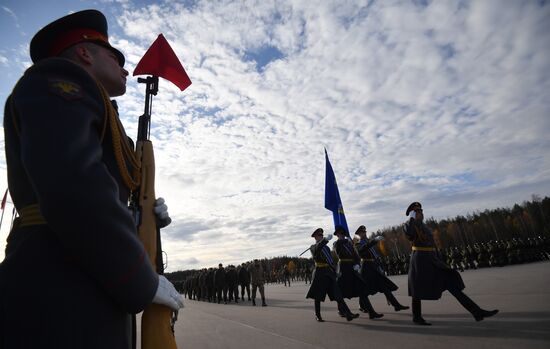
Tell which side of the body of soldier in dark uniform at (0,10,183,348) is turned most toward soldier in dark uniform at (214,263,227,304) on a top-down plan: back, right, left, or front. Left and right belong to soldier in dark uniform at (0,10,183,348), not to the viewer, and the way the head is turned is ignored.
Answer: left

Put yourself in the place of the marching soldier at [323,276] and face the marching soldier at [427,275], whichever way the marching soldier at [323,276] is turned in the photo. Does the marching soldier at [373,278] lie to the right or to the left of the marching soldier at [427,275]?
left

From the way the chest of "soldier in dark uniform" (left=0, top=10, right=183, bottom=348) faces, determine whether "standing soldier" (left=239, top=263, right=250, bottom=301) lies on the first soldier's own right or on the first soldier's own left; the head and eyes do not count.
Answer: on the first soldier's own left

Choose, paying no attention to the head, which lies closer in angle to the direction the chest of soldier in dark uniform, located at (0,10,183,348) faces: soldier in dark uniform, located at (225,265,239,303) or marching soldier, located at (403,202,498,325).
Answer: the marching soldier

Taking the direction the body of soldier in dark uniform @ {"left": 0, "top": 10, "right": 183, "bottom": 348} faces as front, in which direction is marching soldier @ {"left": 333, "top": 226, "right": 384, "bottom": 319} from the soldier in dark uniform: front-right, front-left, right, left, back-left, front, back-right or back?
front-left

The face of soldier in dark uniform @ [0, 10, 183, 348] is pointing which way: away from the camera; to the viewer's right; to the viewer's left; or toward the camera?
to the viewer's right

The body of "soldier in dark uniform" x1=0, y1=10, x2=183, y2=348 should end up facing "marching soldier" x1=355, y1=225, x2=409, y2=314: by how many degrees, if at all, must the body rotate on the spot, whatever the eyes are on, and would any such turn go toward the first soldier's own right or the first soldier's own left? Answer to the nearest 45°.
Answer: approximately 45° to the first soldier's own left

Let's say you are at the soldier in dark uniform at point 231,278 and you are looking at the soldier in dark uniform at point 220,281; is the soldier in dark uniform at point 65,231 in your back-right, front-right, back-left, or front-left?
back-left

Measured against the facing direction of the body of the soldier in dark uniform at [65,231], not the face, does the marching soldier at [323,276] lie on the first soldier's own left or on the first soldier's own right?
on the first soldier's own left

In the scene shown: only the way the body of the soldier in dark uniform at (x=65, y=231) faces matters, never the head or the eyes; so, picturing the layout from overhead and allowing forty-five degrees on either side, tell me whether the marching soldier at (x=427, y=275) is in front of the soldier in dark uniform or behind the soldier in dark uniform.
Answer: in front

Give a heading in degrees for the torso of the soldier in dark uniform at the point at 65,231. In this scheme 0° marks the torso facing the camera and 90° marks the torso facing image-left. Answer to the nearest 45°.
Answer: approximately 270°
